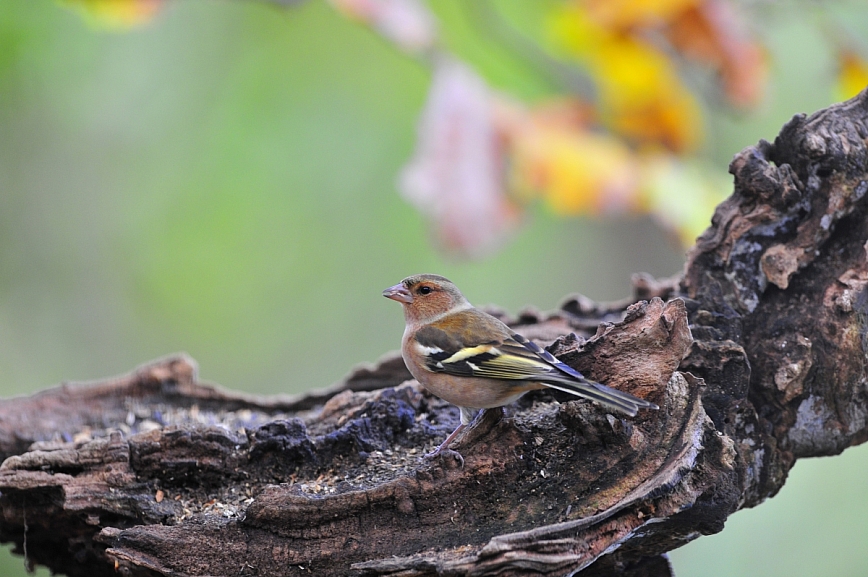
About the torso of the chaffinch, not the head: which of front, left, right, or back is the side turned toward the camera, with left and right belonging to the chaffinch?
left

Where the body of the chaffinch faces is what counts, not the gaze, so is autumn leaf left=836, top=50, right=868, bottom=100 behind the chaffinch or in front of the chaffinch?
behind
